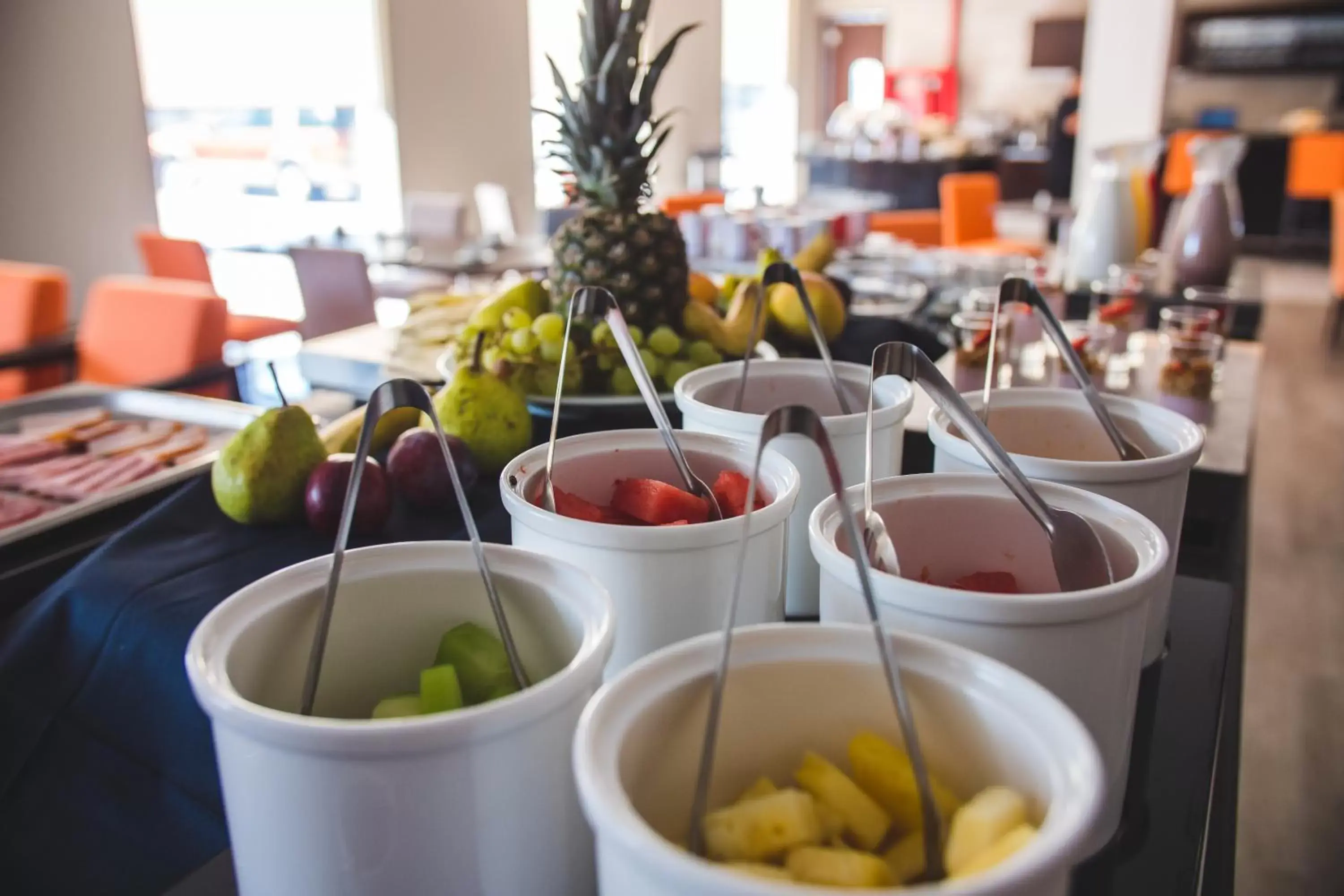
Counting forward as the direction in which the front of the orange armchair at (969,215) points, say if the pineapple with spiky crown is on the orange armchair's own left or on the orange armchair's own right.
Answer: on the orange armchair's own right

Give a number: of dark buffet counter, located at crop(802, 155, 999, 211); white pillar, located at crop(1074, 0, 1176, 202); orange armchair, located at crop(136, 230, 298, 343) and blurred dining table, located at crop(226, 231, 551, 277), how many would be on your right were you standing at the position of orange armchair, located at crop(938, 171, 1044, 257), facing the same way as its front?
2

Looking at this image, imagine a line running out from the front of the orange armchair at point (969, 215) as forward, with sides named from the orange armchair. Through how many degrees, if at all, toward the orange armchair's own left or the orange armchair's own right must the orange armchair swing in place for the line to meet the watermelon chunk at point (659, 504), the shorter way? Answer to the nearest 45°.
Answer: approximately 45° to the orange armchair's own right

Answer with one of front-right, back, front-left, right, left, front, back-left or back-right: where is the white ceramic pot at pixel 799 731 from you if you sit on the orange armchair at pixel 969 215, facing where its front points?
front-right

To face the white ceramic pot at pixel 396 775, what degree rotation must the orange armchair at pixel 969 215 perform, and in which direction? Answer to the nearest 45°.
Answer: approximately 45° to its right

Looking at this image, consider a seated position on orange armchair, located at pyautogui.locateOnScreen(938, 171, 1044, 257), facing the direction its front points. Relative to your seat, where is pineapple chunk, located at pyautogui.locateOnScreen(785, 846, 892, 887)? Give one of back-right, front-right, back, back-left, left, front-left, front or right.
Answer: front-right

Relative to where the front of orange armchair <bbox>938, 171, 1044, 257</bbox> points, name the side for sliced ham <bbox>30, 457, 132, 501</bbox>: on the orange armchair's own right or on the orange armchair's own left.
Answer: on the orange armchair's own right

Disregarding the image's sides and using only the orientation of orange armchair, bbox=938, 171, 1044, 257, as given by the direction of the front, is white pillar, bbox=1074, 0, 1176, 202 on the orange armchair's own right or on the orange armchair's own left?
on the orange armchair's own left

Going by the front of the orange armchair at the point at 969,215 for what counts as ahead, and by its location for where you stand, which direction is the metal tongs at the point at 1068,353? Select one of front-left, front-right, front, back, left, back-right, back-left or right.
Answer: front-right
